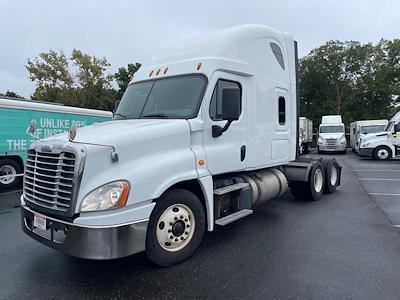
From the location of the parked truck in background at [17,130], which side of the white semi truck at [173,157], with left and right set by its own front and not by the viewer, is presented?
right

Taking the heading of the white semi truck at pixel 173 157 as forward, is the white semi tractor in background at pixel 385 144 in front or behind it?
behind

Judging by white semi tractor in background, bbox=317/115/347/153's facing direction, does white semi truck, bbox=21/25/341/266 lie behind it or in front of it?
in front

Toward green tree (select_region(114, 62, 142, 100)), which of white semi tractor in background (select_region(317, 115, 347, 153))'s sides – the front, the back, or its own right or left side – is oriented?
right

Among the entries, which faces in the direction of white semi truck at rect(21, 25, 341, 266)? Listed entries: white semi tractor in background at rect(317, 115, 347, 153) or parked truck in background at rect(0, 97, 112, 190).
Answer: the white semi tractor in background

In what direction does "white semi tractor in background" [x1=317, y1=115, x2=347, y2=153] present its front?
toward the camera

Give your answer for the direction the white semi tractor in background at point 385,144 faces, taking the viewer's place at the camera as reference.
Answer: facing to the left of the viewer

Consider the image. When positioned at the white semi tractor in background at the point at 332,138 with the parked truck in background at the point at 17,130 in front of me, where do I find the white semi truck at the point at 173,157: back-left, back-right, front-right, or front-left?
front-left

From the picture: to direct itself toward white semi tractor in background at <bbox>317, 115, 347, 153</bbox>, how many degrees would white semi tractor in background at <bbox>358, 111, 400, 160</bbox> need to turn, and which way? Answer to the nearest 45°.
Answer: approximately 45° to its right

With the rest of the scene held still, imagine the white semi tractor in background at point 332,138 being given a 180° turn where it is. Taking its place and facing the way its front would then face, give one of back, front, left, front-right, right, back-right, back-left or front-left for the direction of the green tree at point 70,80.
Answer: left

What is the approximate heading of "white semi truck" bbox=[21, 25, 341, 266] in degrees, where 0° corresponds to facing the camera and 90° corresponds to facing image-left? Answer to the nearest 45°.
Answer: approximately 45°
